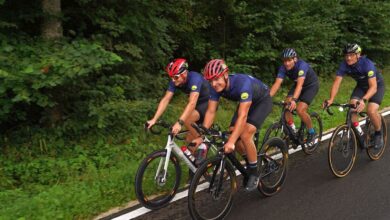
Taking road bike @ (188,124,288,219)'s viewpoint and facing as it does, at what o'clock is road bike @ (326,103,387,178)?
road bike @ (326,103,387,178) is roughly at 6 o'clock from road bike @ (188,124,288,219).

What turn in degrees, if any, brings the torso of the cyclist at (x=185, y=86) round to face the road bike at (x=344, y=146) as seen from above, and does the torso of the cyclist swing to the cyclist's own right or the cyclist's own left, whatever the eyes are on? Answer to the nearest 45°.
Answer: approximately 135° to the cyclist's own left

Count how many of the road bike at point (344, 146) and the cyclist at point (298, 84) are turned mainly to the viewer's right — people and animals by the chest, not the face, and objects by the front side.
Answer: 0

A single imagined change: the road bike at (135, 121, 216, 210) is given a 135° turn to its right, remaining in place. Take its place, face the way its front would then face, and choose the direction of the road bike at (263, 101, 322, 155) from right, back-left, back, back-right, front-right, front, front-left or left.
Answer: front-right

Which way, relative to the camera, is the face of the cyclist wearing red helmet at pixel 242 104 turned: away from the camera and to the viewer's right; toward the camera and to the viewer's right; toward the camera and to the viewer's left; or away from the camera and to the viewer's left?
toward the camera and to the viewer's left

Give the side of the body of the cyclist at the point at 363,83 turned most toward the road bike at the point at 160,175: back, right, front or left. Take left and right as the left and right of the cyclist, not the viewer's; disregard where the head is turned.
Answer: front

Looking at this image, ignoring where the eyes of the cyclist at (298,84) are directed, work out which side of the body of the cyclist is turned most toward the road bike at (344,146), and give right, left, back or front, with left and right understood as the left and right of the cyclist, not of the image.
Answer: left

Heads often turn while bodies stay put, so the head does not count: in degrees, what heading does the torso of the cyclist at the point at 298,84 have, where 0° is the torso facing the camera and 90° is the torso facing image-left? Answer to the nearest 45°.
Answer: approximately 45°

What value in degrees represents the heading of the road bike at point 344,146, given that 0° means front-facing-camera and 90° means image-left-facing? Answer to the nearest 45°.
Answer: approximately 45°

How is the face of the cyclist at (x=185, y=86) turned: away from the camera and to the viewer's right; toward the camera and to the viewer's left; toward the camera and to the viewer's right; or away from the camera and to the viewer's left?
toward the camera and to the viewer's left

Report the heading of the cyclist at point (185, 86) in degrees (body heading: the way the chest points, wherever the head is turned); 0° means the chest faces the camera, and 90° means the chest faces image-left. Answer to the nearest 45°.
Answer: approximately 45°

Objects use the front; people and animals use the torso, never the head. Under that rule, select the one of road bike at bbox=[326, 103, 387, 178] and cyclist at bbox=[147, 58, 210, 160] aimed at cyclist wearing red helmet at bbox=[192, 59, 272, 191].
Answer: the road bike

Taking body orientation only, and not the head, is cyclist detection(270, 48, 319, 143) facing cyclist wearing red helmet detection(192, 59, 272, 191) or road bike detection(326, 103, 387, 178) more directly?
the cyclist wearing red helmet

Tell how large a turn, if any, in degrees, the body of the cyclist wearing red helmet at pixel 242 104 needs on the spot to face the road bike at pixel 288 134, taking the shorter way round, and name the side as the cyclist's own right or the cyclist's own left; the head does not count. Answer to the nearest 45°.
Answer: approximately 180°

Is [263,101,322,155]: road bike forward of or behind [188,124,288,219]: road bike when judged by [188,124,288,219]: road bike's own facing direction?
behind

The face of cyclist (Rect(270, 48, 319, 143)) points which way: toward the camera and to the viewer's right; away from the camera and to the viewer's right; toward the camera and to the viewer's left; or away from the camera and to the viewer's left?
toward the camera and to the viewer's left
